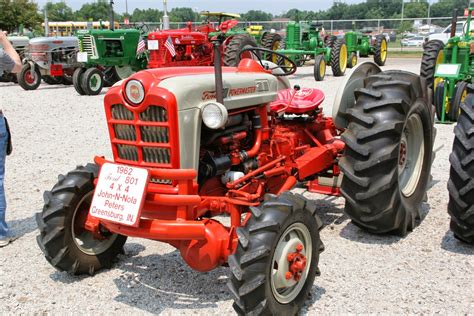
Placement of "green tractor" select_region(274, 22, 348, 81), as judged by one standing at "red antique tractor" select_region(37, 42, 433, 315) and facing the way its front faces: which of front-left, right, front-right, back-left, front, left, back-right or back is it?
back-right

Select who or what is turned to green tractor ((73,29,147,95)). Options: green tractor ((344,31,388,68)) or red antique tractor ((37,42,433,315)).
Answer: green tractor ((344,31,388,68))

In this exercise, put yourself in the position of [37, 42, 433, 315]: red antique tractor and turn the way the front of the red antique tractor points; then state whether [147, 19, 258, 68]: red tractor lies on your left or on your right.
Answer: on your right

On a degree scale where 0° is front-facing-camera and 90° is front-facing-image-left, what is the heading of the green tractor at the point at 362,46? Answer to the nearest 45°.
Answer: approximately 45°

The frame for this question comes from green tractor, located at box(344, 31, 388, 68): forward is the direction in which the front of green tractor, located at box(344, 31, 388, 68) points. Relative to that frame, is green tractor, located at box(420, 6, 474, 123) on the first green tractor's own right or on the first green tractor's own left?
on the first green tractor's own left

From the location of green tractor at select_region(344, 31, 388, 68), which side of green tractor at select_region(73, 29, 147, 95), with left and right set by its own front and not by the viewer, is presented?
back

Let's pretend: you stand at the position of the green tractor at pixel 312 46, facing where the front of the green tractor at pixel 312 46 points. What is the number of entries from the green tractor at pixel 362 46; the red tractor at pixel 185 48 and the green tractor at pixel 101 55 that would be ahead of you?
2

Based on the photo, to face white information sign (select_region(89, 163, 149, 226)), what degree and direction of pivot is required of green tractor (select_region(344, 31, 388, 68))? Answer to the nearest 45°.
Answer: approximately 45° to its left
